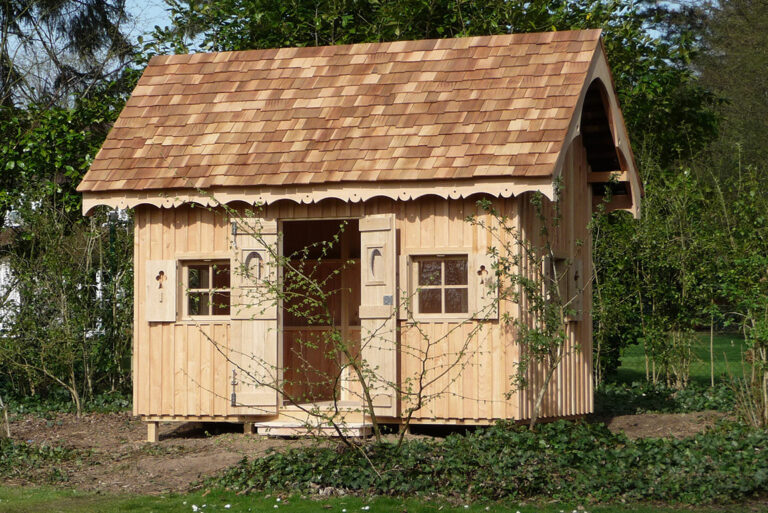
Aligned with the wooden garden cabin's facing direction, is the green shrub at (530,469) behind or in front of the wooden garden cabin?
in front

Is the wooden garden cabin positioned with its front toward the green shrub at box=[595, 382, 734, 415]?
no

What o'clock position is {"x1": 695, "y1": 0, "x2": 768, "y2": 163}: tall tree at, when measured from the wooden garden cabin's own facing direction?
The tall tree is roughly at 7 o'clock from the wooden garden cabin.

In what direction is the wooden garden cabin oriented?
toward the camera

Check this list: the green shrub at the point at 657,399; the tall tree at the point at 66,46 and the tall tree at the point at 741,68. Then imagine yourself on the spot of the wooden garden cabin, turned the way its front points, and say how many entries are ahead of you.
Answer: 0

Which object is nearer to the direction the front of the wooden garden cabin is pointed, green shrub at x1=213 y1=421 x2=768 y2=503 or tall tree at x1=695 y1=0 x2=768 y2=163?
the green shrub

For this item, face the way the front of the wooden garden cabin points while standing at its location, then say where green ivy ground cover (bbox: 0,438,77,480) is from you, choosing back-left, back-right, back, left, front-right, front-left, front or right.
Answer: right

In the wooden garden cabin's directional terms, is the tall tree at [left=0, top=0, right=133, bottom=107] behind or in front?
behind

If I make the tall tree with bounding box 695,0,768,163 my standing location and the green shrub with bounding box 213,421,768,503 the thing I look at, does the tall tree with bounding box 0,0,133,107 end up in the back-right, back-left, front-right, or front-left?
front-right

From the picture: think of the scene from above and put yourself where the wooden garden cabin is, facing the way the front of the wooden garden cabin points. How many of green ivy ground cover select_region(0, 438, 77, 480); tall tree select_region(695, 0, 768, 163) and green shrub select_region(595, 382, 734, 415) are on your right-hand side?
1

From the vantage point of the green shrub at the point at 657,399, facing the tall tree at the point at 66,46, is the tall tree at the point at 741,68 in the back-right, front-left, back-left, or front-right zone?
front-right
